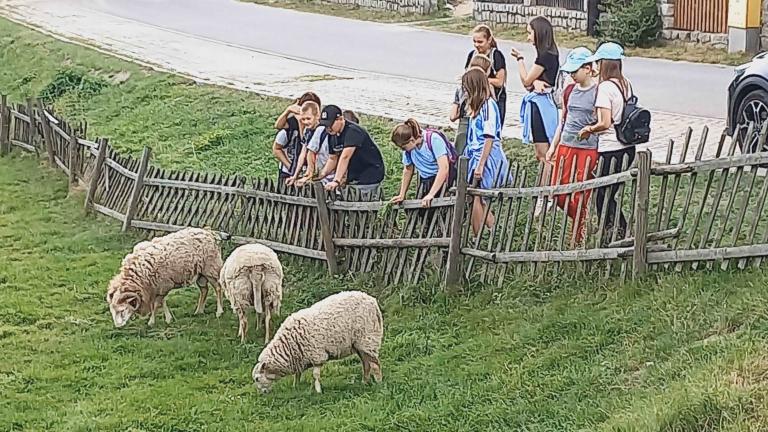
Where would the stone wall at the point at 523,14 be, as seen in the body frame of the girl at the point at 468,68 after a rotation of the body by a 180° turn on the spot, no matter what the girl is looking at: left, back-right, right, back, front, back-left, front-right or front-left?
front-left

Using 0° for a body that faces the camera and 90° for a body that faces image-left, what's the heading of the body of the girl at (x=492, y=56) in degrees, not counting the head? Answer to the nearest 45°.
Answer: approximately 45°

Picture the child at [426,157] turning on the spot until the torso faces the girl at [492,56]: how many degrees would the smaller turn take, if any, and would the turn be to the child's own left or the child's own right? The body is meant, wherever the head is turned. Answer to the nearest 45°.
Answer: approximately 180°

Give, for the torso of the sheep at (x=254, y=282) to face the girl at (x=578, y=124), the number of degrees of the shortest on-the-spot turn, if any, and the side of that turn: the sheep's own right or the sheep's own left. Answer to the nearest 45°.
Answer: approximately 90° to the sheep's own right

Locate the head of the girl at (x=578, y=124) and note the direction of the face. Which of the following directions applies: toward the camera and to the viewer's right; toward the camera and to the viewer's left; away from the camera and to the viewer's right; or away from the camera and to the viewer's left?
toward the camera and to the viewer's left

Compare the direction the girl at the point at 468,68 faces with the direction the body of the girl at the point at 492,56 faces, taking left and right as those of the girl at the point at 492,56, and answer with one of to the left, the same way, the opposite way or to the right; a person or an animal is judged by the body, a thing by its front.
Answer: the same way

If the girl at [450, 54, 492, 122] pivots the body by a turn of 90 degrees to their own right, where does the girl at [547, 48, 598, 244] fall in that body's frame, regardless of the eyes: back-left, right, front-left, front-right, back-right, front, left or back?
back

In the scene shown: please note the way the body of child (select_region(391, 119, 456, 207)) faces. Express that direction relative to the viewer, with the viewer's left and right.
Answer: facing the viewer and to the left of the viewer

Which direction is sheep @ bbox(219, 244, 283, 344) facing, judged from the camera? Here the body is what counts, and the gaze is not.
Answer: away from the camera

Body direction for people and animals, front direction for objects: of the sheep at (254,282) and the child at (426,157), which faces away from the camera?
the sheep

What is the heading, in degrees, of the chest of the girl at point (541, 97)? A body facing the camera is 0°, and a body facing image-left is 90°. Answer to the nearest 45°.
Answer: approximately 90°

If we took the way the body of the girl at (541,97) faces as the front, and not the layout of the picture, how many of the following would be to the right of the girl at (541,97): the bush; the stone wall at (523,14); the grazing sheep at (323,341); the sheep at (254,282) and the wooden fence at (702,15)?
3

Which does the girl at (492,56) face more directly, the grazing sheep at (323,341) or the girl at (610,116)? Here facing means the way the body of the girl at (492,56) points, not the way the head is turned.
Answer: the grazing sheep

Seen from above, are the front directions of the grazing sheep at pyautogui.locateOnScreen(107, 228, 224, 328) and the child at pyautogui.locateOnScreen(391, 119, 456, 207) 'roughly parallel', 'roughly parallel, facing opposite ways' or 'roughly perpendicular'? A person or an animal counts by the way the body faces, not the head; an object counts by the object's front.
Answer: roughly parallel

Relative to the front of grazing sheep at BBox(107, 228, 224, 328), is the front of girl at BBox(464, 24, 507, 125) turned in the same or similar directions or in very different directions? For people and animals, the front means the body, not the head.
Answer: same or similar directions
